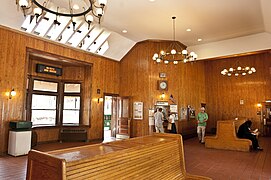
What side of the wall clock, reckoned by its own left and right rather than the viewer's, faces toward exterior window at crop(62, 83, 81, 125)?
right

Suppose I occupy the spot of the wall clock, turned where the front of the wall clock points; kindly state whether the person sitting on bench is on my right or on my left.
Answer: on my left

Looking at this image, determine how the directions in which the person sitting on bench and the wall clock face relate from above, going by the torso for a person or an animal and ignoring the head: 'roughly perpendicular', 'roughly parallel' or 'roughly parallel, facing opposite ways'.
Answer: roughly perpendicular

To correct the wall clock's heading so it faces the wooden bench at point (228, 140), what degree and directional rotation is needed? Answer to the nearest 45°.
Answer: approximately 45° to its left

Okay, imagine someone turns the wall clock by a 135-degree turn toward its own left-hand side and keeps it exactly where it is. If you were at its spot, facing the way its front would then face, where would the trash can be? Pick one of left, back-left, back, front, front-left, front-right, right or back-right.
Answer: back

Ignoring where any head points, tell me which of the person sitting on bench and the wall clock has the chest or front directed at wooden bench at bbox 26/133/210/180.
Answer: the wall clock
